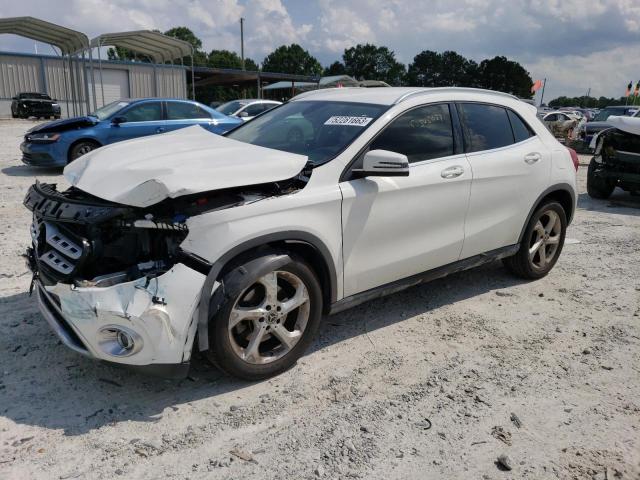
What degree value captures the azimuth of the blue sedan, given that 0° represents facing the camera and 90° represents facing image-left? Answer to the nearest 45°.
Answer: approximately 45°

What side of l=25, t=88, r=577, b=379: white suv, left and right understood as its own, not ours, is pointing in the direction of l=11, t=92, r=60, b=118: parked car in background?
right

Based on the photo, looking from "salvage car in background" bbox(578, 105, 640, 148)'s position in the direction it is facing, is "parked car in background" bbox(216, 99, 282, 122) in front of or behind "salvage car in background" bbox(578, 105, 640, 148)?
in front

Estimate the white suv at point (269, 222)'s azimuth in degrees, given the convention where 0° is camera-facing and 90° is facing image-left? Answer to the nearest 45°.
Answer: approximately 45°

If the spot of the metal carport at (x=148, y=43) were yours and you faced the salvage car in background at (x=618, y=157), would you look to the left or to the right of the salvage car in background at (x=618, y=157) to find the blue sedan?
right

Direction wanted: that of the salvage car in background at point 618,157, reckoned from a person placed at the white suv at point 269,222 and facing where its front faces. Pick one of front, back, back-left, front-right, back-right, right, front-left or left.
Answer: back

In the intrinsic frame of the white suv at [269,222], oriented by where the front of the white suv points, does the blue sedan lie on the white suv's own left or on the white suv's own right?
on the white suv's own right

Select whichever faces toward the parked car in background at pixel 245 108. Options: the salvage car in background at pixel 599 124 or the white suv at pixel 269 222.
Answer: the salvage car in background

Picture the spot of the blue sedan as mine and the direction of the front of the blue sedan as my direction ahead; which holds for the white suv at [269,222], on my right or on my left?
on my left

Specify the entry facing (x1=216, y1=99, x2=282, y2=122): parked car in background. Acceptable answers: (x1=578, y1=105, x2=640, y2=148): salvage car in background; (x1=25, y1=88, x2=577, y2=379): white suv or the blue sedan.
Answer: the salvage car in background
